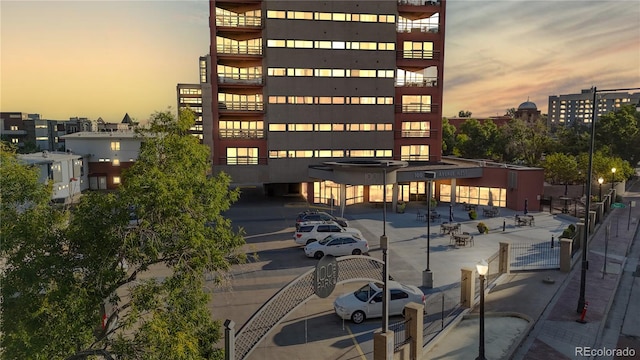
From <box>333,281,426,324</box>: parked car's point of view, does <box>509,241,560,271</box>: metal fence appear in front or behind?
behind

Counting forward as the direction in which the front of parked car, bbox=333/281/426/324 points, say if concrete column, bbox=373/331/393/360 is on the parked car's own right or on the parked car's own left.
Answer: on the parked car's own left

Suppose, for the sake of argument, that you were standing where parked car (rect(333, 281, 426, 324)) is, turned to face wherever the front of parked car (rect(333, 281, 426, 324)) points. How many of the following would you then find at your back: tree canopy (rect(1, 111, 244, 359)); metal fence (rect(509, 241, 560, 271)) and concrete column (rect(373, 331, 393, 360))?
1

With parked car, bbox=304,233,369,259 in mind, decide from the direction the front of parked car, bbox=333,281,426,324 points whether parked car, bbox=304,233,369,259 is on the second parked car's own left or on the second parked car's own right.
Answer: on the second parked car's own right

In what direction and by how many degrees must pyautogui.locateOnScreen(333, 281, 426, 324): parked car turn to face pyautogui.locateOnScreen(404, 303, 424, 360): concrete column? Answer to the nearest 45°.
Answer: approximately 90° to its left

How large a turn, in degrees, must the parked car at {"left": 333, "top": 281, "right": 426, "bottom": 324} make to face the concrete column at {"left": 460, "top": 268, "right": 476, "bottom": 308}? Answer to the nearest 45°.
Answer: approximately 180°

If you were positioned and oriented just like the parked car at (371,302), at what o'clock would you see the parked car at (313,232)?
the parked car at (313,232) is roughly at 4 o'clock from the parked car at (371,302).

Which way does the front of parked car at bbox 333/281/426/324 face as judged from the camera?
facing the viewer and to the left of the viewer

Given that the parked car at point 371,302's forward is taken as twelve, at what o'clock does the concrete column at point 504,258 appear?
The concrete column is roughly at 6 o'clock from the parked car.

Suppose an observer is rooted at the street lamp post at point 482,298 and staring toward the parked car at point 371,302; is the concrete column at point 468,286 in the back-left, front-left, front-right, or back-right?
front-right

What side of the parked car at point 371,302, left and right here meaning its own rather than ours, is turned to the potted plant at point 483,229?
back
